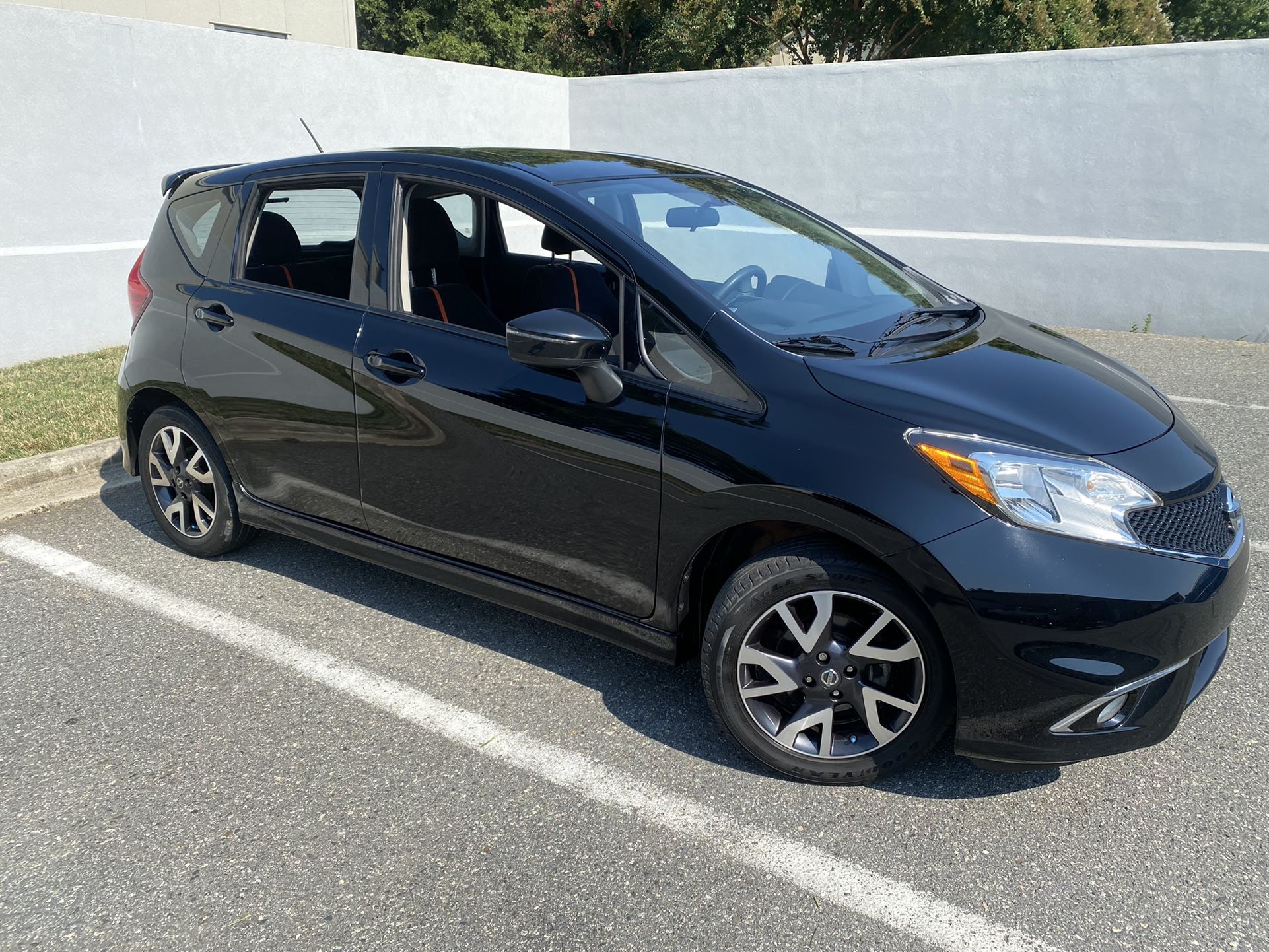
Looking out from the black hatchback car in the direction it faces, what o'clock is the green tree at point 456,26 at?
The green tree is roughly at 7 o'clock from the black hatchback car.

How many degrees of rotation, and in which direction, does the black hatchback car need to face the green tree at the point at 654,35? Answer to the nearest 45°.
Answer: approximately 135° to its left

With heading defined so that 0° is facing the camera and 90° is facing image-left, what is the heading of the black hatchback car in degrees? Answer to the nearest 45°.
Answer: approximately 315°

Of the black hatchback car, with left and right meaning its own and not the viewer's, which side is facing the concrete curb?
back

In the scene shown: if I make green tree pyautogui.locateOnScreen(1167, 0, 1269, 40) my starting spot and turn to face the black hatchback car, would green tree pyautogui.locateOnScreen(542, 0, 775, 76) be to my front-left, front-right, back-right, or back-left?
front-right

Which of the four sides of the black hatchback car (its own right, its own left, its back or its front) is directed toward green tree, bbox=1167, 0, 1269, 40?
left
